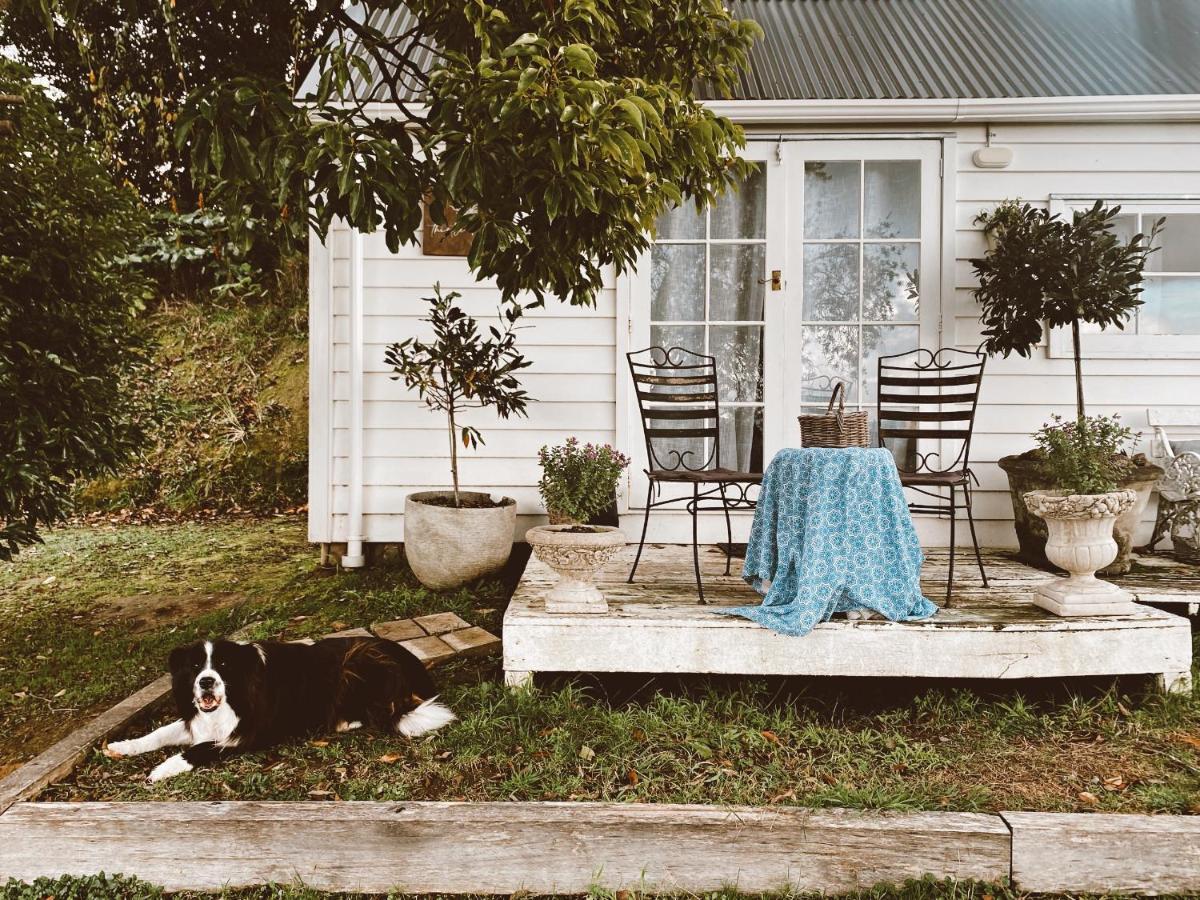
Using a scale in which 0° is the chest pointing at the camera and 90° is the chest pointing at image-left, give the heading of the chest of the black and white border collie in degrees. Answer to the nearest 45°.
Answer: approximately 45°

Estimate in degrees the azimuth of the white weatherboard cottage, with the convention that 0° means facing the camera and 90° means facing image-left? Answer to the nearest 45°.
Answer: approximately 0°

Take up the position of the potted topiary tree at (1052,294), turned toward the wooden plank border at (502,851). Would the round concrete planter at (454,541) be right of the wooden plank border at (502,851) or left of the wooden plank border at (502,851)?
right

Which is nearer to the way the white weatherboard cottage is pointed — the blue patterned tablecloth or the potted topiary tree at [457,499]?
the blue patterned tablecloth

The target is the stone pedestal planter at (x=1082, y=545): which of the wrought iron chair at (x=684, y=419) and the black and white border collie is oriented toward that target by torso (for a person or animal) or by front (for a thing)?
the wrought iron chair
